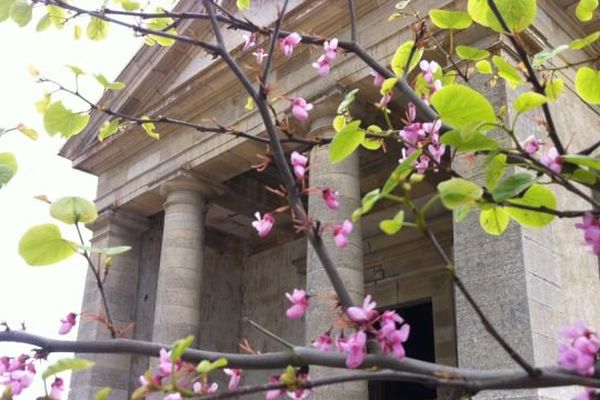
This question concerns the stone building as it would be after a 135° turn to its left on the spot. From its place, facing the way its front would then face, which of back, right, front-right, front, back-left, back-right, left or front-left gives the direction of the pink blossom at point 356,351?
right

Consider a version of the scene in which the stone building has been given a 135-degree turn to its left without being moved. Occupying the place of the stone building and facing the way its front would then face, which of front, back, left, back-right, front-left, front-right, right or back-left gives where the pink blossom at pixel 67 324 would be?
right

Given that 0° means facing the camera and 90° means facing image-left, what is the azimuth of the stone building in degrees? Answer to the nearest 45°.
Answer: approximately 45°

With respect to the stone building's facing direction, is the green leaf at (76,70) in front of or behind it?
in front
